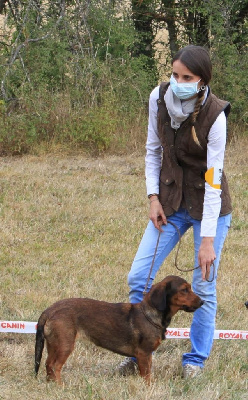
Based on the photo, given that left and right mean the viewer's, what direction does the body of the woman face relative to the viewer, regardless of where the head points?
facing the viewer and to the left of the viewer

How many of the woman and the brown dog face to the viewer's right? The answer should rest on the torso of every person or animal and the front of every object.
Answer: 1

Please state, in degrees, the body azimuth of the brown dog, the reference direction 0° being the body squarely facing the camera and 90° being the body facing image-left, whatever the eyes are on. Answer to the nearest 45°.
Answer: approximately 270°

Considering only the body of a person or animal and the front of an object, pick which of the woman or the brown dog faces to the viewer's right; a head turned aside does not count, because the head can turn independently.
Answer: the brown dog
